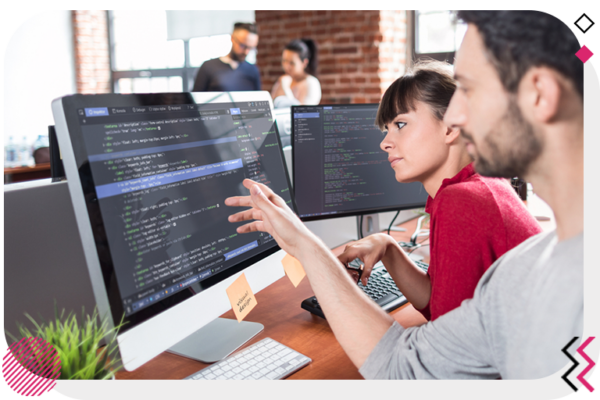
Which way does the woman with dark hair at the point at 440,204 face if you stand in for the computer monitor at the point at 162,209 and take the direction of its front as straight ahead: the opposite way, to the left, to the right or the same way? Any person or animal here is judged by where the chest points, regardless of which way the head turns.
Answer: the opposite way

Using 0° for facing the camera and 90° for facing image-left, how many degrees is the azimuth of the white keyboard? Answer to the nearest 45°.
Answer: approximately 315°

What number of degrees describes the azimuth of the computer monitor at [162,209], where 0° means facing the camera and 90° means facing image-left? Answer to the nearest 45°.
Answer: approximately 315°

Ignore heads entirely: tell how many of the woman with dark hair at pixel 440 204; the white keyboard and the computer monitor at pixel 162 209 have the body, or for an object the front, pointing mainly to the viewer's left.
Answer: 1

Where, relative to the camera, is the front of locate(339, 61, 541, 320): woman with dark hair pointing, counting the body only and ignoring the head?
to the viewer's left

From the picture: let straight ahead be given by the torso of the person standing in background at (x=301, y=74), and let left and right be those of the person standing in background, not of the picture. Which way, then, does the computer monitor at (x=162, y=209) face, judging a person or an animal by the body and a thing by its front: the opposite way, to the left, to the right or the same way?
to the left

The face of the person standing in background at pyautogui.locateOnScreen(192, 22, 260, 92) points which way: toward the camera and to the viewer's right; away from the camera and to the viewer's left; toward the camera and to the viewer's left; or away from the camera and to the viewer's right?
toward the camera and to the viewer's right

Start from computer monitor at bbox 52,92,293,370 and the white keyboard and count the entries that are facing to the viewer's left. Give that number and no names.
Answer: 0

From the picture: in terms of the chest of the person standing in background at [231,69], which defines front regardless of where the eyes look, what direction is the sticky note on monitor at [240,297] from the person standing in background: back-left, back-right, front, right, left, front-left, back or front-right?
front-right
